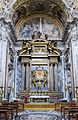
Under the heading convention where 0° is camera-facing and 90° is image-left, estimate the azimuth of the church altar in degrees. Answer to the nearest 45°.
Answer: approximately 0°

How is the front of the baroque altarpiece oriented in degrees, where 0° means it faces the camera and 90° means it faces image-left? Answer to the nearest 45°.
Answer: approximately 0°

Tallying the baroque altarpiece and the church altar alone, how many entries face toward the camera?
2
